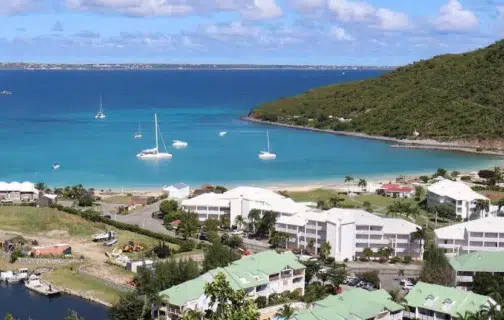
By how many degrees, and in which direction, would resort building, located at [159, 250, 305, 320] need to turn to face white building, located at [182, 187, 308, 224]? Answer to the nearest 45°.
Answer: approximately 135° to its left

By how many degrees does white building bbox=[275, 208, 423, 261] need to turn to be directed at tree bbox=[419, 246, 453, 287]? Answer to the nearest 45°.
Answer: approximately 45° to its left

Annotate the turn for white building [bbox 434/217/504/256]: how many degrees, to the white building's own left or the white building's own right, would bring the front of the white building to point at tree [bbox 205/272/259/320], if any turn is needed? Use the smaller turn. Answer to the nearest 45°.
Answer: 0° — it already faces it

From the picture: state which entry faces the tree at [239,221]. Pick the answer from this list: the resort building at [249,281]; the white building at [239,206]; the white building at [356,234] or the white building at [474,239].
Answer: the white building at [239,206]

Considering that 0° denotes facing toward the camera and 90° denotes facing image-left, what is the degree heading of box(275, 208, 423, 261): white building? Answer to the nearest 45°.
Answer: approximately 0°

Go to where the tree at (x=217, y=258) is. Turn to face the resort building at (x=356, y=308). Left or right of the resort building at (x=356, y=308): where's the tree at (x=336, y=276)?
left

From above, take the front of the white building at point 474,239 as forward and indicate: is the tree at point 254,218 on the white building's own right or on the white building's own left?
on the white building's own right

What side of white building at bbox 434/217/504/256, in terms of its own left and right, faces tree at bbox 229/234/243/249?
right

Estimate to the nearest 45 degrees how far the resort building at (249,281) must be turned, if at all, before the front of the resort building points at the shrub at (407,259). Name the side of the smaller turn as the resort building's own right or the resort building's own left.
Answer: approximately 90° to the resort building's own left

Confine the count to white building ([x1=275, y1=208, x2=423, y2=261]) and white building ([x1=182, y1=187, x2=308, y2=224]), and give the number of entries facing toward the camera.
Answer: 2

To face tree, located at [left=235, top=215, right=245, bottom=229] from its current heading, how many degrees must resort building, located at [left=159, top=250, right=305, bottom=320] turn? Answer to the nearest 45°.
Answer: approximately 135° to its left
